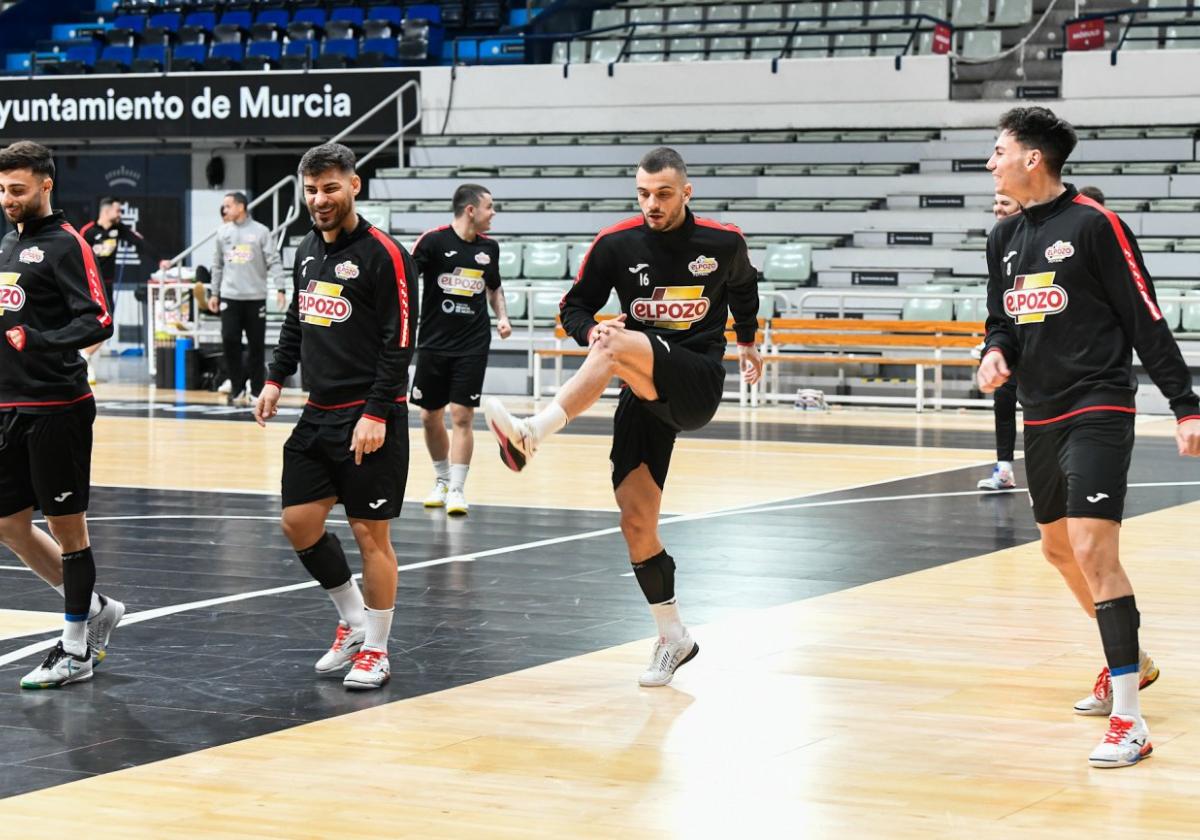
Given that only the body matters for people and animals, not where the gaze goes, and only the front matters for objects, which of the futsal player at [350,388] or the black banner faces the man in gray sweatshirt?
the black banner

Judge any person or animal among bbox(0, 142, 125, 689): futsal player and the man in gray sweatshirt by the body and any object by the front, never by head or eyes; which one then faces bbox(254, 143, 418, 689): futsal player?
the man in gray sweatshirt

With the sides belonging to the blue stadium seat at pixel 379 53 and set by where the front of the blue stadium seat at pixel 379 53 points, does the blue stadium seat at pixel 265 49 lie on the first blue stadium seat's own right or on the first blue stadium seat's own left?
on the first blue stadium seat's own right

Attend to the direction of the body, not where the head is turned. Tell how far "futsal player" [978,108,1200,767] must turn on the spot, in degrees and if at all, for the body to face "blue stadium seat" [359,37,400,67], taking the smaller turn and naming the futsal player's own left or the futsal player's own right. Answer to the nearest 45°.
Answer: approximately 90° to the futsal player's own right

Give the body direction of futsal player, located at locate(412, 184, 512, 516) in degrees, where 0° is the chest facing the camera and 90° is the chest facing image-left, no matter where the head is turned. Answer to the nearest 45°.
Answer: approximately 0°

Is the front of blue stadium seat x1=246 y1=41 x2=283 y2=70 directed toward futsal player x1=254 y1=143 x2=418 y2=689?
yes

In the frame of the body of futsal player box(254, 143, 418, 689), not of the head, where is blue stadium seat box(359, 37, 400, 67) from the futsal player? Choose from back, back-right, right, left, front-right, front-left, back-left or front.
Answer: back-right
